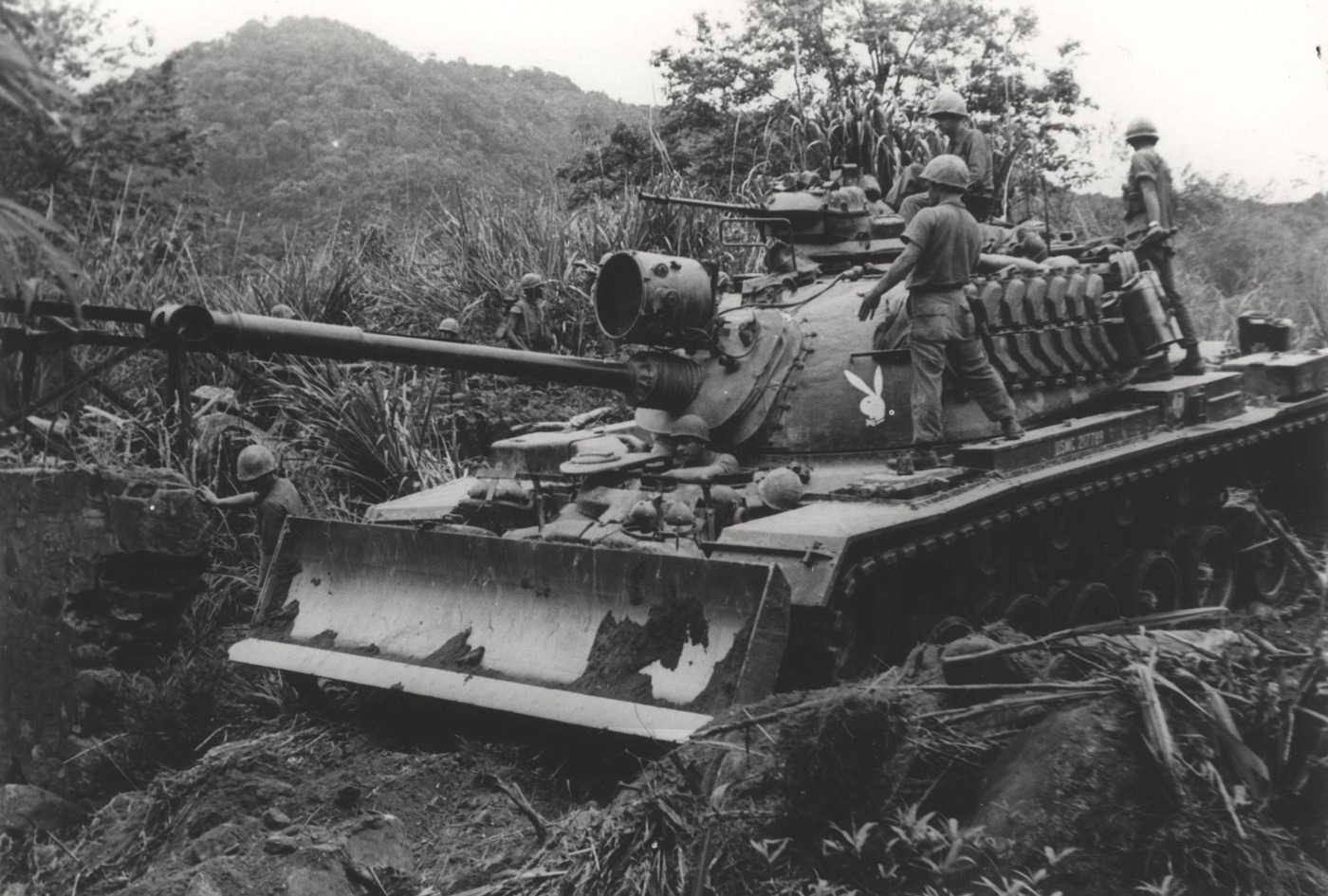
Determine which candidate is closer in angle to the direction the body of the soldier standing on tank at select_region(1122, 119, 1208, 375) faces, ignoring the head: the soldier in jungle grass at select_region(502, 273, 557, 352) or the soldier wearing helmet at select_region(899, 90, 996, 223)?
the soldier in jungle grass

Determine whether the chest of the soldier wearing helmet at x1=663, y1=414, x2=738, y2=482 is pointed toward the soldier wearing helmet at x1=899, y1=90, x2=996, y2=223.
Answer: no

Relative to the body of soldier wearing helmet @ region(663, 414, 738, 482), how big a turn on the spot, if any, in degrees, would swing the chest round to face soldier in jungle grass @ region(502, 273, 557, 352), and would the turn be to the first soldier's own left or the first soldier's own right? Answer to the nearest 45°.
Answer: approximately 135° to the first soldier's own right

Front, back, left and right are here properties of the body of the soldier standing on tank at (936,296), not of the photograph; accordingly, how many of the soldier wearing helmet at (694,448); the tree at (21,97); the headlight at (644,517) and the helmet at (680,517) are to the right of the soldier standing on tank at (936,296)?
0

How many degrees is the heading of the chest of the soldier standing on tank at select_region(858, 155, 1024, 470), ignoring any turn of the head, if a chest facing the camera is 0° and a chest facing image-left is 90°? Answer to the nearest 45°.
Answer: approximately 135°

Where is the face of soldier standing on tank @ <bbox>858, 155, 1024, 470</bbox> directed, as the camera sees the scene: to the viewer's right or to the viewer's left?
to the viewer's left

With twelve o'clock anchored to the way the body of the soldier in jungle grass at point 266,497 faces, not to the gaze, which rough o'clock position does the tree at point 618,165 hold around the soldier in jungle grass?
The tree is roughly at 4 o'clock from the soldier in jungle grass.

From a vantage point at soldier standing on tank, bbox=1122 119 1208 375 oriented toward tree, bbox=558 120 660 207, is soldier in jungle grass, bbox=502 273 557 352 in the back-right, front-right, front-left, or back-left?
front-left

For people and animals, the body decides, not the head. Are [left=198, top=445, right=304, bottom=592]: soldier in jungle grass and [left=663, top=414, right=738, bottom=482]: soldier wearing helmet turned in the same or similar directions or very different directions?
same or similar directions

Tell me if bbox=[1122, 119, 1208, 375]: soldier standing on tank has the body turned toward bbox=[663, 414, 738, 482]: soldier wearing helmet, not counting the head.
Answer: no

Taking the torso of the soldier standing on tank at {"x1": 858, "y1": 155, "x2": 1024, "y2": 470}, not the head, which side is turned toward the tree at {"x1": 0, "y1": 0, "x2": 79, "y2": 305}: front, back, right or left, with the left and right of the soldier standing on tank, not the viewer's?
left

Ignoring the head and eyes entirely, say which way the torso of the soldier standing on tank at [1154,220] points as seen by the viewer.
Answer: to the viewer's left

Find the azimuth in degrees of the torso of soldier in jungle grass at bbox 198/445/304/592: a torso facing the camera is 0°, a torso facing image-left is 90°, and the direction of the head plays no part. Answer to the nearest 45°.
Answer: approximately 90°

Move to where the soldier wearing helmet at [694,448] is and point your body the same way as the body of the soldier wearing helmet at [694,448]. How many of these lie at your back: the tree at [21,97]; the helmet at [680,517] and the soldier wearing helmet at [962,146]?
1

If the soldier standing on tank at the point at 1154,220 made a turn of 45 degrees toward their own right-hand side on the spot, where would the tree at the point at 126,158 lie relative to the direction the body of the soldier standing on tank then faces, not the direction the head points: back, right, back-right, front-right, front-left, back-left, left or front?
front-left

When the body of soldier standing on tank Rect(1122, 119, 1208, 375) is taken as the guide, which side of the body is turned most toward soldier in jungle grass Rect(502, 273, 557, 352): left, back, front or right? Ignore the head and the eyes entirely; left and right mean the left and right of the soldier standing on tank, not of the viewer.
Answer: front
